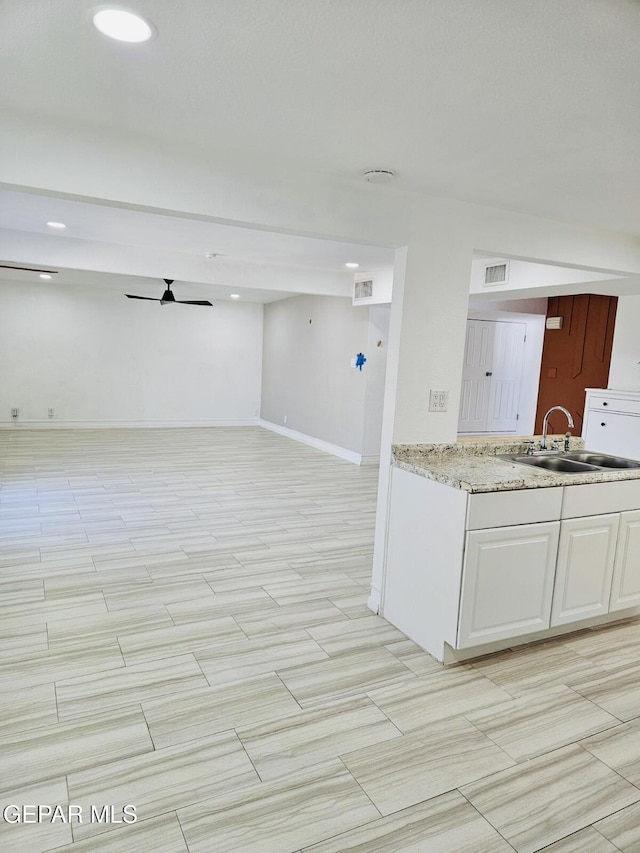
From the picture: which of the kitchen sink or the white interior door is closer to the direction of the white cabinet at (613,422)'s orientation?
the kitchen sink

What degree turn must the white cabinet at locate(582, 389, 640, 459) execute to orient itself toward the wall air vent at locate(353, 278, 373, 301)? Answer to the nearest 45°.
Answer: approximately 45° to its right

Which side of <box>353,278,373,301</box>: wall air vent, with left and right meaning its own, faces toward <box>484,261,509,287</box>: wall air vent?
left

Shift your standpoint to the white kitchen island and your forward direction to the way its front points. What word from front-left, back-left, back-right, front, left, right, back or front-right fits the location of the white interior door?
back-left

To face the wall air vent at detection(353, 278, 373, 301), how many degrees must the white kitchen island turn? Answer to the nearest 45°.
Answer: approximately 180°

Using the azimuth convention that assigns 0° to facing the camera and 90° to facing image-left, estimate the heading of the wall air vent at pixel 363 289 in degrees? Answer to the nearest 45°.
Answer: approximately 45°

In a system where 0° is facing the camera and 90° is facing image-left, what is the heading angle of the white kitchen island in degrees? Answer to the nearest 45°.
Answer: approximately 315°

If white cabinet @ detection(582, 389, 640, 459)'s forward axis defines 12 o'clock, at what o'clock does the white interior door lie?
The white interior door is roughly at 3 o'clock from the white cabinet.
